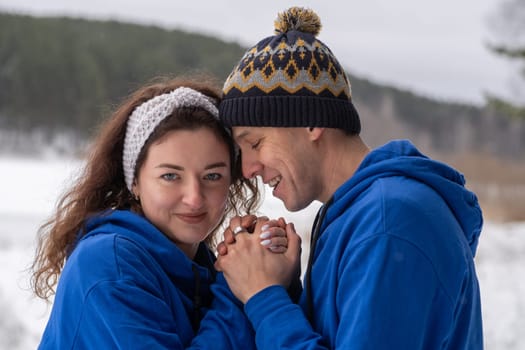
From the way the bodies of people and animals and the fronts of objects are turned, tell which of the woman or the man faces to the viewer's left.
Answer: the man

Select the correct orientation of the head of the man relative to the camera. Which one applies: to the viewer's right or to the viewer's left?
to the viewer's left

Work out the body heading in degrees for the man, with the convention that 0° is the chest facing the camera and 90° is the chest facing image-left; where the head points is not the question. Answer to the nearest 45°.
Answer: approximately 90°

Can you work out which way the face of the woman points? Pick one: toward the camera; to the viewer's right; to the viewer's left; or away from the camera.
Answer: toward the camera

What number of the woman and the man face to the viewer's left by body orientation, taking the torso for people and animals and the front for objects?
1

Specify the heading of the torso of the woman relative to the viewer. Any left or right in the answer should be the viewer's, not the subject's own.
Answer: facing the viewer and to the right of the viewer
